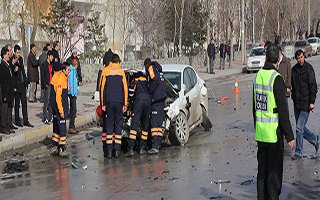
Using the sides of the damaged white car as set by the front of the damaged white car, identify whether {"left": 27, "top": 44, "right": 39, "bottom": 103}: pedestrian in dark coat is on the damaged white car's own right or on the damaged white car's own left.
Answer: on the damaged white car's own right

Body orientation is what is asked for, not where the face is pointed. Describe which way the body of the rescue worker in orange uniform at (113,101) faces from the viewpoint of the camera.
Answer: away from the camera

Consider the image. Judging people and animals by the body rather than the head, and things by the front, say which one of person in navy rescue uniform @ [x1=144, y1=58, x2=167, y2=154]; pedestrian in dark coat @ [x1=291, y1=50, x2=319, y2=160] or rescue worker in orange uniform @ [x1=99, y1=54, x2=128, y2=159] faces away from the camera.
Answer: rescue worker in orange uniform @ [x1=99, y1=54, x2=128, y2=159]

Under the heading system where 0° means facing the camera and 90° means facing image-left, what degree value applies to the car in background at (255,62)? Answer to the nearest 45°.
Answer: approximately 45°

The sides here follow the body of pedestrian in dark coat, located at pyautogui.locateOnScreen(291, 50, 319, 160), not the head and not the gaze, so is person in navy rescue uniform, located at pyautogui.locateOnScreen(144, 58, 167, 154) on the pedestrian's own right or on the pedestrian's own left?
on the pedestrian's own right
